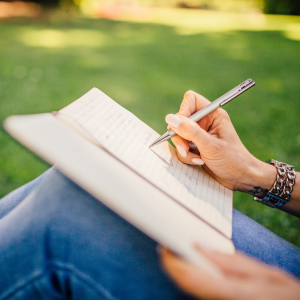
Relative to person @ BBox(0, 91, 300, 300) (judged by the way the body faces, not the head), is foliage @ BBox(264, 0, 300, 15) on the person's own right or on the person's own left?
on the person's own right
